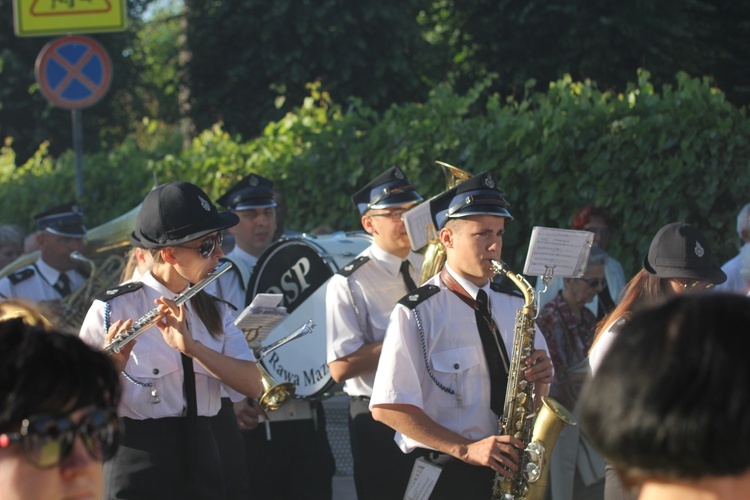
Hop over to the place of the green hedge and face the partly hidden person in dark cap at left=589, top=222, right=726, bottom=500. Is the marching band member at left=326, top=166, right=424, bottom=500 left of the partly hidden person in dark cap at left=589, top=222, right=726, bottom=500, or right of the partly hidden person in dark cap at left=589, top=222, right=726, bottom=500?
right

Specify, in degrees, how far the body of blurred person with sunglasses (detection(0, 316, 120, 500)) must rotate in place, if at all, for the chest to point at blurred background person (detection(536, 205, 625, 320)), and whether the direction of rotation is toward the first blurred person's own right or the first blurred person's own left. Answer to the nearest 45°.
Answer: approximately 90° to the first blurred person's own left

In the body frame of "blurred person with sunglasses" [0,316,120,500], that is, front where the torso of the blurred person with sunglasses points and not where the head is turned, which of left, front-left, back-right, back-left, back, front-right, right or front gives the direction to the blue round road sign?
back-left

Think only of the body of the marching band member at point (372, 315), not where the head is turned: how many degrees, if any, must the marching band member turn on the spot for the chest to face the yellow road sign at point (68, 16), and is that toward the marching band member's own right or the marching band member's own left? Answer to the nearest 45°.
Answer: approximately 180°

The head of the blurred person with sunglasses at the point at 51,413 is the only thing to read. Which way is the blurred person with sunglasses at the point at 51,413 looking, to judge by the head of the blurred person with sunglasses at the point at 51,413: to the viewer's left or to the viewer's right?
to the viewer's right

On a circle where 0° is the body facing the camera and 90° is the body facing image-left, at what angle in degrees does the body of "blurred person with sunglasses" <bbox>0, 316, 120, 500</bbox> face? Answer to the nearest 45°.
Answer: approximately 315°
